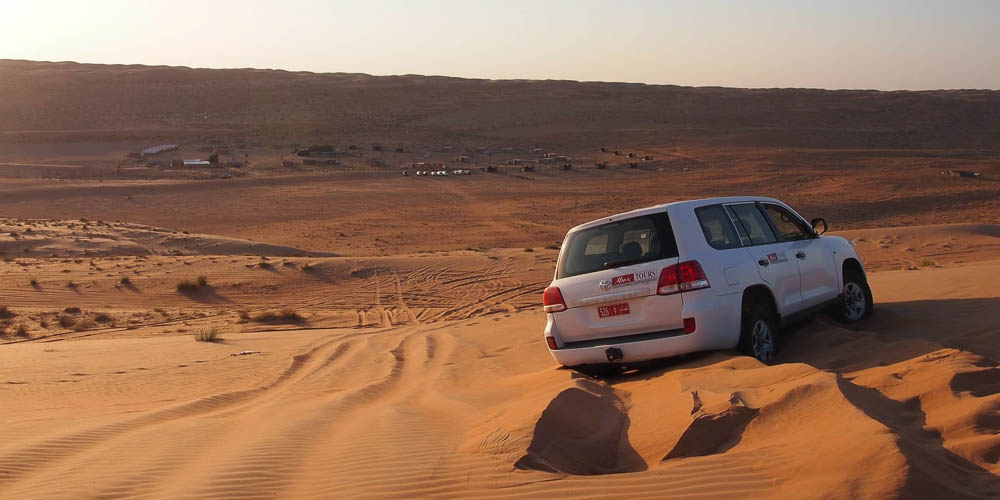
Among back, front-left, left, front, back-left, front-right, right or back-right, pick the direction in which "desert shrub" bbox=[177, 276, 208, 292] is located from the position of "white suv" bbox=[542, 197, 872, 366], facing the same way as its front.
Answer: left

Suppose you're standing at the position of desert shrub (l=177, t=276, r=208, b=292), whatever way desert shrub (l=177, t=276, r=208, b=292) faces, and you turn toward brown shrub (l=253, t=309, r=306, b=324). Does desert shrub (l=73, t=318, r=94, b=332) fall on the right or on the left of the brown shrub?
right

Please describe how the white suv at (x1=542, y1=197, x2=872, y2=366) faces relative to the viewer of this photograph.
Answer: facing away from the viewer and to the right of the viewer

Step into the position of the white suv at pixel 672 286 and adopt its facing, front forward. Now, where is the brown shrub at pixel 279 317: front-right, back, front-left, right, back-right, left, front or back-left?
left

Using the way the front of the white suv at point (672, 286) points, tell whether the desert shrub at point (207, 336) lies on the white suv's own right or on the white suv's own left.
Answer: on the white suv's own left

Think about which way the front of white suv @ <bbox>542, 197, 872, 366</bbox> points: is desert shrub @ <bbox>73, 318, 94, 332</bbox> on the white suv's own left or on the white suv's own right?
on the white suv's own left

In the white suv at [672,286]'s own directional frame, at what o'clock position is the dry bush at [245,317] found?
The dry bush is roughly at 9 o'clock from the white suv.

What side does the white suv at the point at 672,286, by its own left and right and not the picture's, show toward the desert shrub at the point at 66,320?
left
